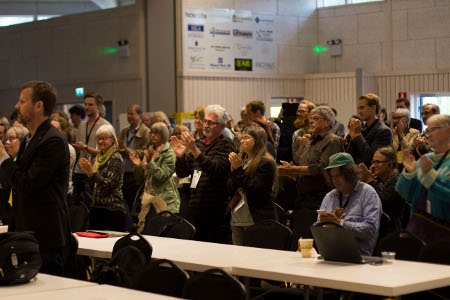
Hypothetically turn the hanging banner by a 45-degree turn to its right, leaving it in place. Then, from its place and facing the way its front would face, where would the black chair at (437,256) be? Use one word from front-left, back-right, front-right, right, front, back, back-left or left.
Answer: front-left

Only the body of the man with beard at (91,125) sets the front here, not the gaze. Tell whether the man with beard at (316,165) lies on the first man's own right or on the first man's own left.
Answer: on the first man's own left

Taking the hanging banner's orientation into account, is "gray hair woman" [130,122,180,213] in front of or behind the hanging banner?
in front

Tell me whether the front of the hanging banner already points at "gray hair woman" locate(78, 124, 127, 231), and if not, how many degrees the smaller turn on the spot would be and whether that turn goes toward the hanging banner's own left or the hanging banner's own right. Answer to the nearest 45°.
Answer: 0° — it already faces them

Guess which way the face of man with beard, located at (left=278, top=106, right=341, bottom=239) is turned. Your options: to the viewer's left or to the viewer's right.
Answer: to the viewer's left

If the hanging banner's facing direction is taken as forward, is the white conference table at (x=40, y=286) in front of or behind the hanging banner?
in front

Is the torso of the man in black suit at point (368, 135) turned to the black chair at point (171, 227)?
yes

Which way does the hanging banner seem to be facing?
toward the camera

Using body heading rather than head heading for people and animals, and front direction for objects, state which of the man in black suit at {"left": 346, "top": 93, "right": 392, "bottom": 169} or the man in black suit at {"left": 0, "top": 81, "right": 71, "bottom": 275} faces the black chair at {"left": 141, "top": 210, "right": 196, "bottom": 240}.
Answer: the man in black suit at {"left": 346, "top": 93, "right": 392, "bottom": 169}

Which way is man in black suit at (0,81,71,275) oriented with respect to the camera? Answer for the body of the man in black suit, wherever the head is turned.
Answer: to the viewer's left

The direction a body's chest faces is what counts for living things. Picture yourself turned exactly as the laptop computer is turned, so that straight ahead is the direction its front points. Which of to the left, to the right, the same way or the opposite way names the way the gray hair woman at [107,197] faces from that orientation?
the opposite way

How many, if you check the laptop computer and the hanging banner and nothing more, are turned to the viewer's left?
0

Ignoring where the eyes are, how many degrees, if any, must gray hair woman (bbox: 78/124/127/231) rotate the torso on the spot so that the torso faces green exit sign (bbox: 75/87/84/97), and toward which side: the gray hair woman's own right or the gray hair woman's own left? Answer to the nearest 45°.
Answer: approximately 135° to the gray hair woman's own right

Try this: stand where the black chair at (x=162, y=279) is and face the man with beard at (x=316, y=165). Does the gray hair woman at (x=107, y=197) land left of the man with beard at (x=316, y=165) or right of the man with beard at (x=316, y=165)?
left

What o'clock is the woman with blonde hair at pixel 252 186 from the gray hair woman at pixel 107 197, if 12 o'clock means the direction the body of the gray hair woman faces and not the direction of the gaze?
The woman with blonde hair is roughly at 9 o'clock from the gray hair woman.

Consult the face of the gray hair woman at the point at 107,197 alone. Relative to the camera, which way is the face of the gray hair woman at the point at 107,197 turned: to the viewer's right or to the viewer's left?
to the viewer's left

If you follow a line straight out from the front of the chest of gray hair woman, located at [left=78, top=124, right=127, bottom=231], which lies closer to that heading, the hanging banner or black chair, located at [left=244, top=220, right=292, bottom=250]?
the black chair

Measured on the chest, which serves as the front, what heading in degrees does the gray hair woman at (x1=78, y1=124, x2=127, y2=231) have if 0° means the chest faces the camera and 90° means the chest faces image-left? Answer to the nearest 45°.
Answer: approximately 45°

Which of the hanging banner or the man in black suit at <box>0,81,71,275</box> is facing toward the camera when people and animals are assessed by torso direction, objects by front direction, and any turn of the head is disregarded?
the hanging banner

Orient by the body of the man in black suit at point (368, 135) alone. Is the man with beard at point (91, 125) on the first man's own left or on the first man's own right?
on the first man's own right

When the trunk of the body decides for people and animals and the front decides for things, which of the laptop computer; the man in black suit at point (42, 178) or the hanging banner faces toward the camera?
the hanging banner
